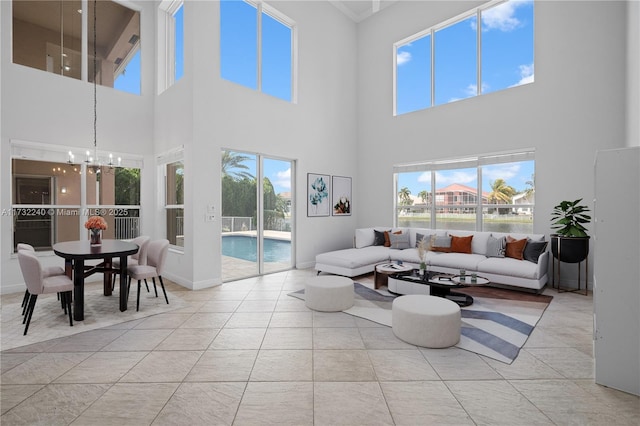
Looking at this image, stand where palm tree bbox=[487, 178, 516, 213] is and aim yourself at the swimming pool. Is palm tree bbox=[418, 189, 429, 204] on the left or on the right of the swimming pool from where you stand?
right

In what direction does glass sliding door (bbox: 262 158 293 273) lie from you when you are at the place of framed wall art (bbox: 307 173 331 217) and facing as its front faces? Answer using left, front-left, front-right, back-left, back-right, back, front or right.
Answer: right

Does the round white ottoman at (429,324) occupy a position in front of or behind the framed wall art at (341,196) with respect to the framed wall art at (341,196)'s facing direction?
in front

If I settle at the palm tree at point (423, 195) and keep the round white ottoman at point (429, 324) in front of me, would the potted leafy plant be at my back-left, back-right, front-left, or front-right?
front-left

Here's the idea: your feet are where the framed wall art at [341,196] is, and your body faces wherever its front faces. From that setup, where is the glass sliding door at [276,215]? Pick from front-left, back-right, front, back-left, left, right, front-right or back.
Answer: right

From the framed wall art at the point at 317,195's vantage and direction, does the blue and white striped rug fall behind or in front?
in front

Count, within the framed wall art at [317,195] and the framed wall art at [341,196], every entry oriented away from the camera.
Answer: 0

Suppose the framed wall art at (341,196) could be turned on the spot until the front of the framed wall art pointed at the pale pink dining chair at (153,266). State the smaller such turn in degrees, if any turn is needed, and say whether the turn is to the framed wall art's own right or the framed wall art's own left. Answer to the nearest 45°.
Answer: approximately 90° to the framed wall art's own right

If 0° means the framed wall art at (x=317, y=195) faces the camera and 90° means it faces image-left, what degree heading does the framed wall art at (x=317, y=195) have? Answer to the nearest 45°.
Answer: approximately 315°

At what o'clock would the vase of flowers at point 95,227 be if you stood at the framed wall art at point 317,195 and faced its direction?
The vase of flowers is roughly at 3 o'clock from the framed wall art.

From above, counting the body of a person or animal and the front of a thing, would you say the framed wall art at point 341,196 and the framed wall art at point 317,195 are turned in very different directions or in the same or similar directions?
same or similar directions

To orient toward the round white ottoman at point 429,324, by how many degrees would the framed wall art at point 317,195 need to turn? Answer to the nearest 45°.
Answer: approximately 45° to its right

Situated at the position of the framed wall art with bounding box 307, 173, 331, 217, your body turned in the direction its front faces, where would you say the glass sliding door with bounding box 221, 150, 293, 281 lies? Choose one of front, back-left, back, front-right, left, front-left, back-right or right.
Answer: right

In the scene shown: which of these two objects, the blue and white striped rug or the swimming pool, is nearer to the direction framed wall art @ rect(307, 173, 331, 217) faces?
the blue and white striped rug

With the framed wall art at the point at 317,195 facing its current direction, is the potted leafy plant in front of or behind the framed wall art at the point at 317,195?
in front

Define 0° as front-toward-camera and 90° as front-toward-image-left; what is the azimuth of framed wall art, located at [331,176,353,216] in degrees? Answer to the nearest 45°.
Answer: approximately 315°

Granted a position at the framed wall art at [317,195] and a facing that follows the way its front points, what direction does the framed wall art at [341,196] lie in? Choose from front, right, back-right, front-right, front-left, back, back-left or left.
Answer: left

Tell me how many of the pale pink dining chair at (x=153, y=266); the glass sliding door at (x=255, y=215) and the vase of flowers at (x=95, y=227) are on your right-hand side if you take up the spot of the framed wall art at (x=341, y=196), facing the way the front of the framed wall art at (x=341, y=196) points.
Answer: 3
